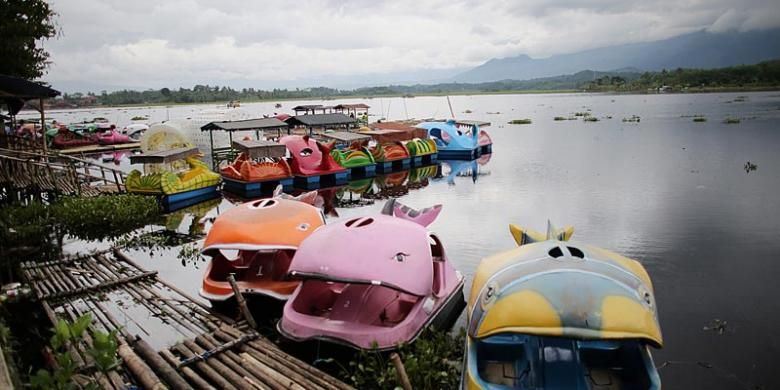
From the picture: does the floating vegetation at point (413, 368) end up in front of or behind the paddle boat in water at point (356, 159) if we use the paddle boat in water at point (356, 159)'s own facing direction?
in front

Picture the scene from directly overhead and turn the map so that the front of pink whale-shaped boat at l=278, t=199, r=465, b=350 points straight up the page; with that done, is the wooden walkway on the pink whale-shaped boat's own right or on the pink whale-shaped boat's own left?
on the pink whale-shaped boat's own right

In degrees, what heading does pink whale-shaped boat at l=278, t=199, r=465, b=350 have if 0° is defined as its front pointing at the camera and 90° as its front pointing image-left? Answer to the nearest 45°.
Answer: approximately 45°

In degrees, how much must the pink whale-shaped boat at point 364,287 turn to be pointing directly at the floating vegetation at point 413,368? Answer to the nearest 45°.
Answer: approximately 90° to its left

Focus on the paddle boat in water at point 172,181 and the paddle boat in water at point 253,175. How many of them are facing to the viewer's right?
0

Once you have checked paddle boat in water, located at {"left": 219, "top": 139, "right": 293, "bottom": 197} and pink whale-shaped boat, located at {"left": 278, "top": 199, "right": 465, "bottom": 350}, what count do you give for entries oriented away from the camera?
0

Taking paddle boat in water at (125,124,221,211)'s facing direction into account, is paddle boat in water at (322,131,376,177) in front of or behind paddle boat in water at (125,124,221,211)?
behind

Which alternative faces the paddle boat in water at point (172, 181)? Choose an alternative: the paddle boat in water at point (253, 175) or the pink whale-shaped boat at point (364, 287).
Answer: the paddle boat in water at point (253, 175)

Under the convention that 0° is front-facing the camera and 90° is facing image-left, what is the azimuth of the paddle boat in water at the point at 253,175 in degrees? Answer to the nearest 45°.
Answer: approximately 45°

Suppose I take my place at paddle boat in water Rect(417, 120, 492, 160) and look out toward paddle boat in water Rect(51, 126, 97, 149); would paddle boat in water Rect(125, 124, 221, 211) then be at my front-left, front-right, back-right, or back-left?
front-left

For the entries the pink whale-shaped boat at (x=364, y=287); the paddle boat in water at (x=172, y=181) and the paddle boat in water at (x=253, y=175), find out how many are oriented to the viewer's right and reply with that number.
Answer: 0
